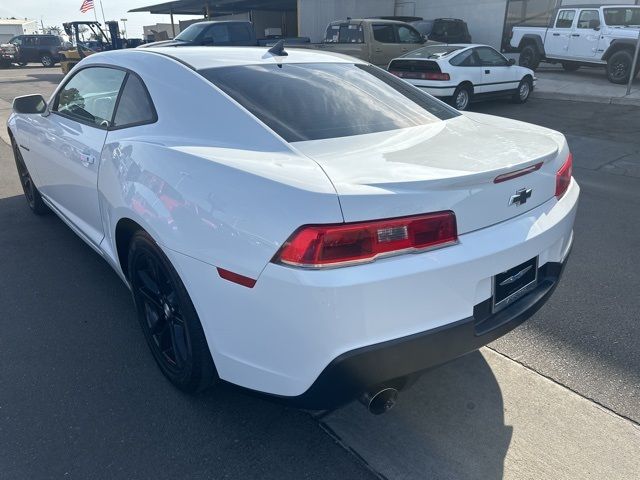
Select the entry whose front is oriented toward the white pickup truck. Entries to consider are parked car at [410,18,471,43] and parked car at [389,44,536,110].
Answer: parked car at [389,44,536,110]

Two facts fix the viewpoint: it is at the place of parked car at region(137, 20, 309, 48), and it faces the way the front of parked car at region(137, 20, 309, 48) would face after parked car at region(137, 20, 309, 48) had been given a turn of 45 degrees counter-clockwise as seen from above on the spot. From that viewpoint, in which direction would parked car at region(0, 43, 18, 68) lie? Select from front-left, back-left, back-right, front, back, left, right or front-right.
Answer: right

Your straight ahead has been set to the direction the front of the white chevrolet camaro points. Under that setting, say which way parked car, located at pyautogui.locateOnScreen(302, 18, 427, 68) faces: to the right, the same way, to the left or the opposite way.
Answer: to the right

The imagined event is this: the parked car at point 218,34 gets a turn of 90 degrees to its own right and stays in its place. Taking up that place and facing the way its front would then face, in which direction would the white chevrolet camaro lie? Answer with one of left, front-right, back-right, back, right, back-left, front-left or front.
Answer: back

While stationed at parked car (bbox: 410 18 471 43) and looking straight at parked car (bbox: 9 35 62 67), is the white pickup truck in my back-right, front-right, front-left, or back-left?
back-left

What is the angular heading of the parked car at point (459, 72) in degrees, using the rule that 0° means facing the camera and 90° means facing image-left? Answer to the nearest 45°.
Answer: approximately 225°

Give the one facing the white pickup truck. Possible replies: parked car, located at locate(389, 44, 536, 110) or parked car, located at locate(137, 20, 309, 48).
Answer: parked car, located at locate(389, 44, 536, 110)

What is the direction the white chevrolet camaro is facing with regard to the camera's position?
facing away from the viewer and to the left of the viewer

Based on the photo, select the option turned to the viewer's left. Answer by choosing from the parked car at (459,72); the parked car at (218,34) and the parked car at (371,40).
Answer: the parked car at (218,34)

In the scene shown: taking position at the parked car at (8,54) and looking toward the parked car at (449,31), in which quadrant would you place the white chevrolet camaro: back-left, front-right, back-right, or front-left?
front-right

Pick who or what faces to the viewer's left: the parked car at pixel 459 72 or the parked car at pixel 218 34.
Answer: the parked car at pixel 218 34

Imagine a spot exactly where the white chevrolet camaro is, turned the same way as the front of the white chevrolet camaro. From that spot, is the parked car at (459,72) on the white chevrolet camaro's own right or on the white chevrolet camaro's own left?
on the white chevrolet camaro's own right

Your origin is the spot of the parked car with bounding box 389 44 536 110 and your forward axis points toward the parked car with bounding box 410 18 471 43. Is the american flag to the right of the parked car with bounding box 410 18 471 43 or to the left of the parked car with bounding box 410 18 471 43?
left

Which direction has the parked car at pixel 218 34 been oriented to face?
to the viewer's left

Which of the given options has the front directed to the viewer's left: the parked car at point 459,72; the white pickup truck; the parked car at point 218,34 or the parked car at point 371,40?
the parked car at point 218,34

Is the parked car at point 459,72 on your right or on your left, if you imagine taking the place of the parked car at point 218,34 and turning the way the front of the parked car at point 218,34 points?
on your left
